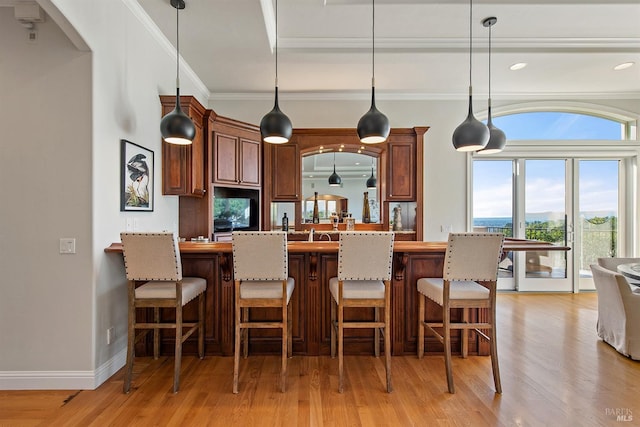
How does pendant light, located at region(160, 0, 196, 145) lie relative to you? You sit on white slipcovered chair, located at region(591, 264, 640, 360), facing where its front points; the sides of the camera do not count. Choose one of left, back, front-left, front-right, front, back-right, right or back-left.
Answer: back

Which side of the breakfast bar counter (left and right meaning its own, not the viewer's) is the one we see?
front

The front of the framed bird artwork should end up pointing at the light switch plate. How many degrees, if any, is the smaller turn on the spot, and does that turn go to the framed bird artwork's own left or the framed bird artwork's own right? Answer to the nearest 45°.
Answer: approximately 90° to the framed bird artwork's own right

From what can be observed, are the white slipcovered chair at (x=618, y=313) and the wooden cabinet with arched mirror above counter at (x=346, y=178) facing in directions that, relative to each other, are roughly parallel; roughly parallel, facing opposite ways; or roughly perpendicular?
roughly perpendicular

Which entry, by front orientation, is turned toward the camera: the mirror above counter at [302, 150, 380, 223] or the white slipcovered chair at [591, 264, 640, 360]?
the mirror above counter

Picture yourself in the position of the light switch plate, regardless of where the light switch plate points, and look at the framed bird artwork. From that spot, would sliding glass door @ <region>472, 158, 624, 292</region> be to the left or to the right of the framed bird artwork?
right

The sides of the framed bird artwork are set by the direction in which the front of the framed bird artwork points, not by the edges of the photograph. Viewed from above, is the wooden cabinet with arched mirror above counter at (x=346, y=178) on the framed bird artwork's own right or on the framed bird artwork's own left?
on the framed bird artwork's own left

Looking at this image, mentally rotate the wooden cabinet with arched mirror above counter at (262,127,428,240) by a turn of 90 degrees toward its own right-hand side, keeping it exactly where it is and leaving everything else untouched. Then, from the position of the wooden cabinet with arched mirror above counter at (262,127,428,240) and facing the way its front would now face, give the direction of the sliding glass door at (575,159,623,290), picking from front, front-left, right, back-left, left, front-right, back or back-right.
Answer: back

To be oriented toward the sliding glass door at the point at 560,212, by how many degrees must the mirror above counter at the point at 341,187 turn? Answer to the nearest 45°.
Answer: approximately 90° to its left

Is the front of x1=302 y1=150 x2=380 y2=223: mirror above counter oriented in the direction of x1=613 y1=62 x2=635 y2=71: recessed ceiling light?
no

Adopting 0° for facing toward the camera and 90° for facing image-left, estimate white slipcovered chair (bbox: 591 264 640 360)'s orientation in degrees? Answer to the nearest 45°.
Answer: approximately 225°

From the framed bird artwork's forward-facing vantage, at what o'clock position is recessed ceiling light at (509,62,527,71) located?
The recessed ceiling light is roughly at 11 o'clock from the framed bird artwork.

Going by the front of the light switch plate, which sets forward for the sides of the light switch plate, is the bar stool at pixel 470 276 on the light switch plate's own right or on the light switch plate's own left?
on the light switch plate's own left

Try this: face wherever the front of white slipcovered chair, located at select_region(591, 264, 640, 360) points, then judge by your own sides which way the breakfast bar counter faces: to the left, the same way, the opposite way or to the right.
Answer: to the right

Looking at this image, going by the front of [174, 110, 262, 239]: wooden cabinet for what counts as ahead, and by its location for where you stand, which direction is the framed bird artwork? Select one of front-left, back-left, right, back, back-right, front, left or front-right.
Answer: right

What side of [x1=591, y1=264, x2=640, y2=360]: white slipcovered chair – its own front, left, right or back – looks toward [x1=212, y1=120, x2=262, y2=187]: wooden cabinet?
back

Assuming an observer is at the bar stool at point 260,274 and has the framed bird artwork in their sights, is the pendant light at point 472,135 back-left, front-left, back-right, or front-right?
back-right

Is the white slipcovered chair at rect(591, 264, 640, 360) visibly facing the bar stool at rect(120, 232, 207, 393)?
no

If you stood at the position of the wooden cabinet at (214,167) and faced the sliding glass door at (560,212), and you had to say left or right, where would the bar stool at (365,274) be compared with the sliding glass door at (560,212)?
right

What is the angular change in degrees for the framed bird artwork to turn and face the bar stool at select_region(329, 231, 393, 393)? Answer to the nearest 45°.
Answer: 0° — it already faces it
